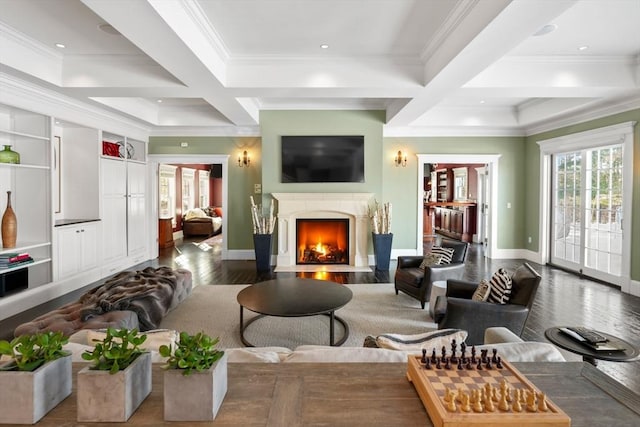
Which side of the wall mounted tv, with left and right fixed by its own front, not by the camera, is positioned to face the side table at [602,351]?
front

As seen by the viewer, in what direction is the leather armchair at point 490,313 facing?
to the viewer's left

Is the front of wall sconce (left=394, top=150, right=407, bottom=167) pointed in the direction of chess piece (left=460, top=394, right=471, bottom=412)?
yes

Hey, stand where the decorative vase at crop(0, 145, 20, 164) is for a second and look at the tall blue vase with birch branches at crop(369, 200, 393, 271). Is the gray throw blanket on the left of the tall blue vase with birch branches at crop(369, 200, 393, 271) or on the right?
right

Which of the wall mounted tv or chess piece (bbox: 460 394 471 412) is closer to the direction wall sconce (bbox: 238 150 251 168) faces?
the chess piece

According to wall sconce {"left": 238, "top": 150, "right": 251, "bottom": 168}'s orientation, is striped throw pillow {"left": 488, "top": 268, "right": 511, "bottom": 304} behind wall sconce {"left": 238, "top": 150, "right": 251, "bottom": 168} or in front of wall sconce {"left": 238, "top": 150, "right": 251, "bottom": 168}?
in front

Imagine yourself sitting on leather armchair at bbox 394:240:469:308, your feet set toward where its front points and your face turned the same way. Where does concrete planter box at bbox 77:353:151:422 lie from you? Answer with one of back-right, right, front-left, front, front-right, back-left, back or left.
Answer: front-left

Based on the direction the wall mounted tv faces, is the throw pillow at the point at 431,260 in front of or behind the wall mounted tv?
in front

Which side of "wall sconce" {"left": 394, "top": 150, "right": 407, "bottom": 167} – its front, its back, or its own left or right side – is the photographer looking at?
front

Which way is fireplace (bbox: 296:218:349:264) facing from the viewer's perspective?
toward the camera

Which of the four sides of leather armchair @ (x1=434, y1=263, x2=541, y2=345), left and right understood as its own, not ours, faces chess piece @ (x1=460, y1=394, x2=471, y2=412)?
left

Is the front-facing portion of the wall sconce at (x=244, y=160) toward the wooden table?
yes

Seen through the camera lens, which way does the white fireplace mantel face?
facing the viewer
